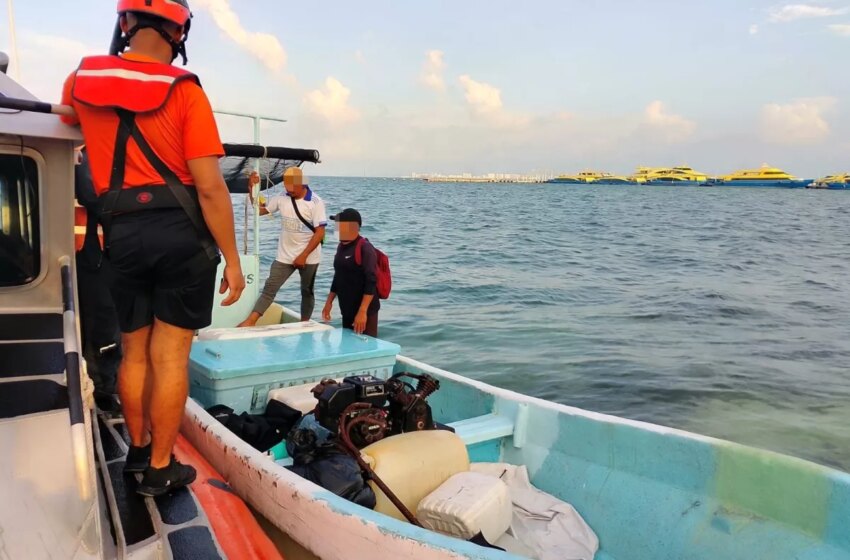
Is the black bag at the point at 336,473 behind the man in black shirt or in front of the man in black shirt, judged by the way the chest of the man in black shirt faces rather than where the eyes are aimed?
in front

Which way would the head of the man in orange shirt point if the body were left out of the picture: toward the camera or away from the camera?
away from the camera

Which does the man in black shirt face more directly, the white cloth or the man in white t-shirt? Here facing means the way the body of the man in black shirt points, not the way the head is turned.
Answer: the white cloth

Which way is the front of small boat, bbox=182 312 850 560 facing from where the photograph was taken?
facing the viewer and to the right of the viewer

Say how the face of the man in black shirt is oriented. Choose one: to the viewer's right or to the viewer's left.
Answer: to the viewer's left

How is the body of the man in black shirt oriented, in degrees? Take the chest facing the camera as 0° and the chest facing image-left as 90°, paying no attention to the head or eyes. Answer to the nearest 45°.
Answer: approximately 45°

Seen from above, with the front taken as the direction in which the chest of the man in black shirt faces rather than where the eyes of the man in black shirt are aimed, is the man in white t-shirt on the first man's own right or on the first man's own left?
on the first man's own right

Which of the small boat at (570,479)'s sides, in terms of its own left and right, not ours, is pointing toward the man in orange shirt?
right
